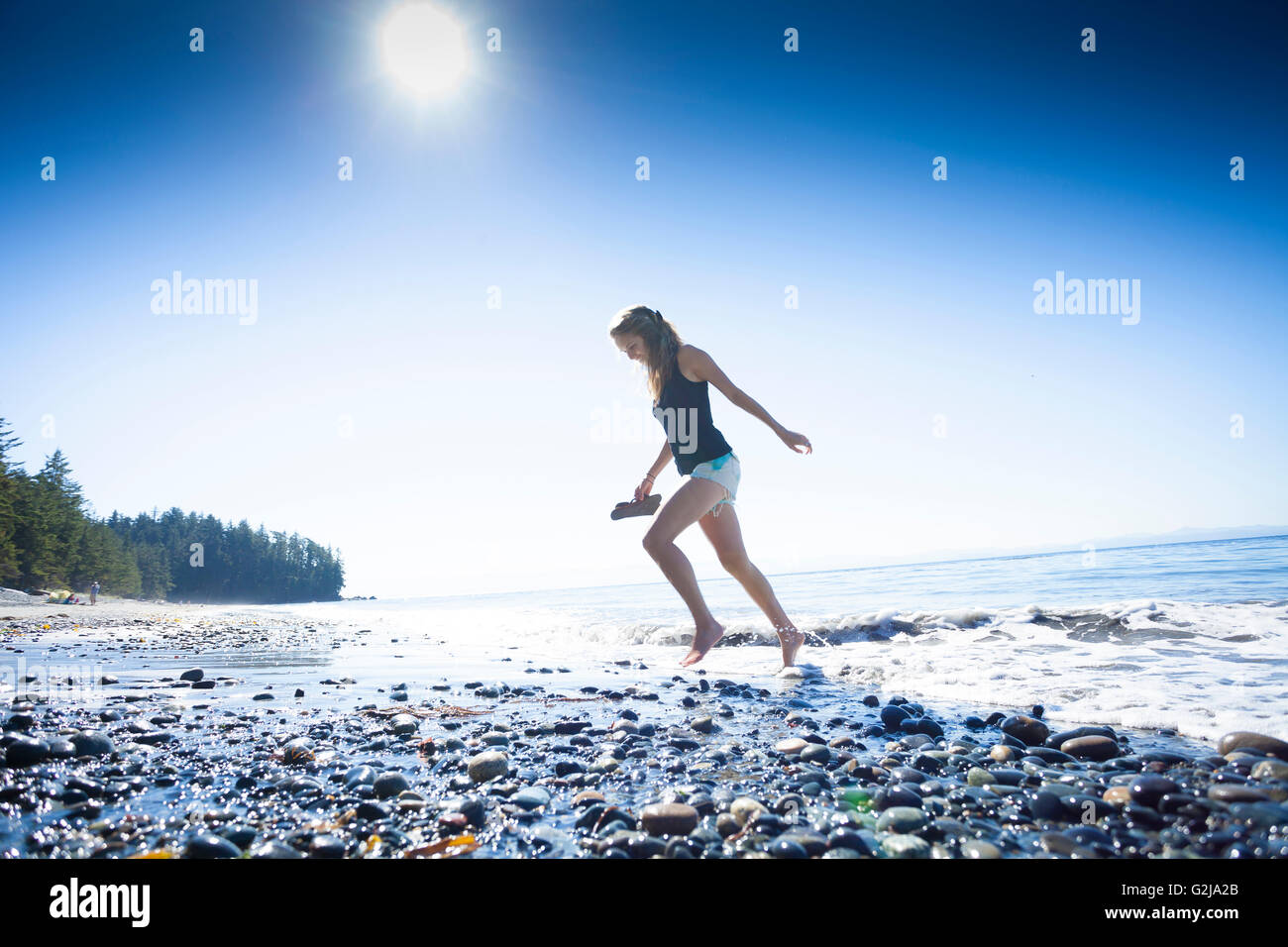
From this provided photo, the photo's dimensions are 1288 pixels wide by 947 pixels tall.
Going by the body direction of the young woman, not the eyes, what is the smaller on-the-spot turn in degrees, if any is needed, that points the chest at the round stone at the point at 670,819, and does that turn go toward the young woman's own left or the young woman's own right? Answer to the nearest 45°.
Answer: approximately 90° to the young woman's own left

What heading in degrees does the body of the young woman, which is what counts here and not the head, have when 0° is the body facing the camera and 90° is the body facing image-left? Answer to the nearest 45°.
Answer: approximately 90°

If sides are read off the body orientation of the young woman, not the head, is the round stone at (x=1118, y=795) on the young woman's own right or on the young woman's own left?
on the young woman's own left

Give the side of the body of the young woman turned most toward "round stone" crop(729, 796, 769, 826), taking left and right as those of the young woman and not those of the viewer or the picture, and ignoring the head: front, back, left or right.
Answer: left

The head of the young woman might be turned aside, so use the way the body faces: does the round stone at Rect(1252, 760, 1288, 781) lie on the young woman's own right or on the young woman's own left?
on the young woman's own left

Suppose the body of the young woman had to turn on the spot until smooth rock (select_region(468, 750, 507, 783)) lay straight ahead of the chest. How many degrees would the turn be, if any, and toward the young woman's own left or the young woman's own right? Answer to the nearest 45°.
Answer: approximately 90° to the young woman's own left

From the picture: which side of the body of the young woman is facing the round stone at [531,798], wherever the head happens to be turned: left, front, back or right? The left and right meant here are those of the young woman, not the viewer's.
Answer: left

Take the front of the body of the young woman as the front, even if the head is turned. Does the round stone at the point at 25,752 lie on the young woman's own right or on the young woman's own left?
on the young woman's own left
